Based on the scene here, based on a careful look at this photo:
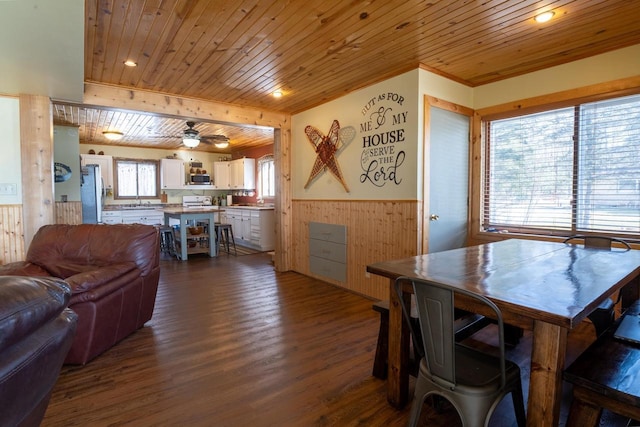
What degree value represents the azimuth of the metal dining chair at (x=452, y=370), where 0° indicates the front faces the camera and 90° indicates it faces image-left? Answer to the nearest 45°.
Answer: approximately 225°

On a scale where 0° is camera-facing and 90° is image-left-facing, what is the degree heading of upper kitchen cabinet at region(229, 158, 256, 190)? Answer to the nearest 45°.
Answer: approximately 45°

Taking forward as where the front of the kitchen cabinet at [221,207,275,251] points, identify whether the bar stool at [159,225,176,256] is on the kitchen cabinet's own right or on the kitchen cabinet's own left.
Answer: on the kitchen cabinet's own right

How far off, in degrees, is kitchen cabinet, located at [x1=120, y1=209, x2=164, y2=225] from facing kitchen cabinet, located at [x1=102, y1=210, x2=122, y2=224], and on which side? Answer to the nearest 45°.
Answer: approximately 90° to its right

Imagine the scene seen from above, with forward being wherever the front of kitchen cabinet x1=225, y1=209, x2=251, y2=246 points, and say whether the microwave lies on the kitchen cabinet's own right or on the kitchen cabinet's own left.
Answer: on the kitchen cabinet's own right
